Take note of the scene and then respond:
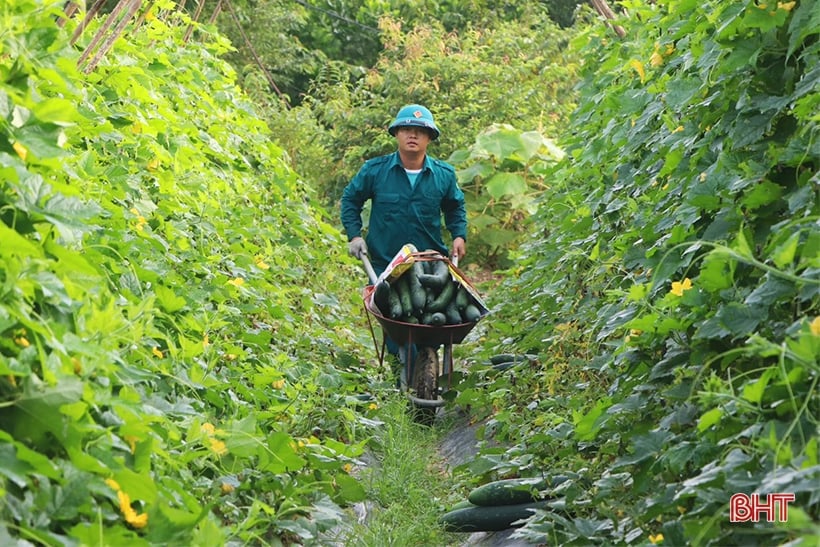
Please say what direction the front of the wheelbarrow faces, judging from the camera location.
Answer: facing the viewer

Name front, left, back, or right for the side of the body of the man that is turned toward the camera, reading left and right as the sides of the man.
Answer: front
